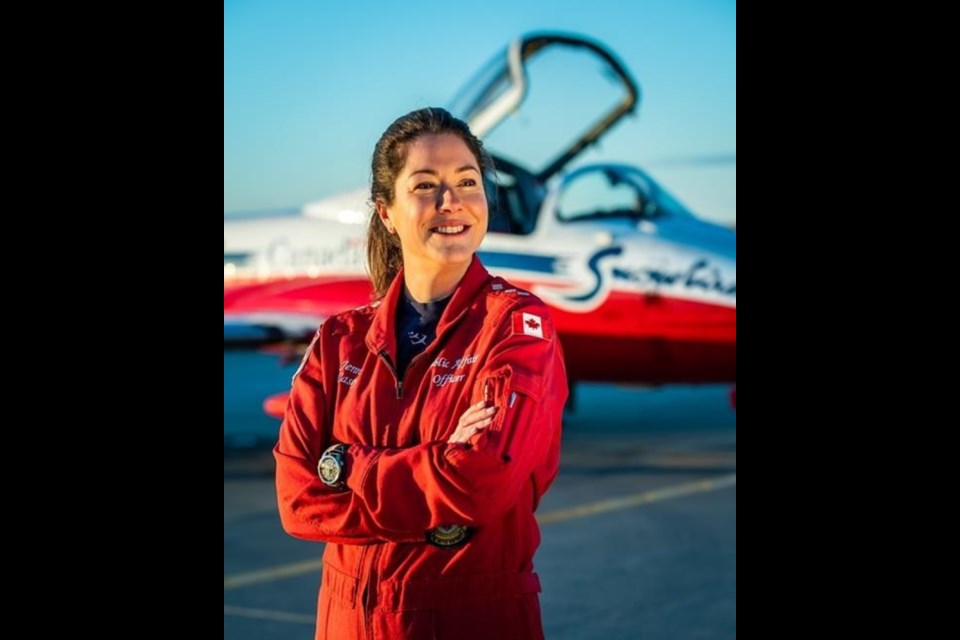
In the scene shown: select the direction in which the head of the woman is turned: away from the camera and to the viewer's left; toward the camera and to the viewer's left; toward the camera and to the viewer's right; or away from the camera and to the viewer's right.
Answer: toward the camera and to the viewer's right

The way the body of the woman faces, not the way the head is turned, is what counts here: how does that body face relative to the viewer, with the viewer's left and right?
facing the viewer and to the left of the viewer
